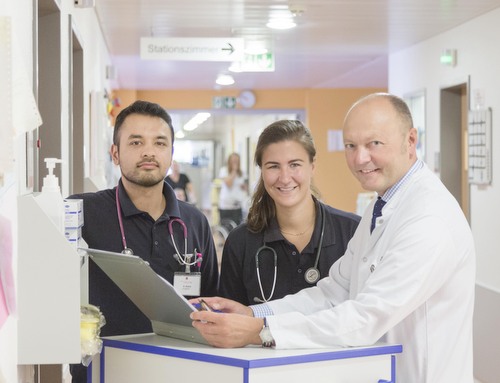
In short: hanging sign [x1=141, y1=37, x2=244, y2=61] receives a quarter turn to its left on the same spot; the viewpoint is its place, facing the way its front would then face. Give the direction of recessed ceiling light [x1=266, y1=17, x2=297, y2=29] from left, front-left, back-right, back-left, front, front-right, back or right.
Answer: front

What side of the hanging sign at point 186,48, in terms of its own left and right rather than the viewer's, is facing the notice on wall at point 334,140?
back

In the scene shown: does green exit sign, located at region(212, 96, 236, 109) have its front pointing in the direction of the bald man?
yes

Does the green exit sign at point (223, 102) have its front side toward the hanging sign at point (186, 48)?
yes

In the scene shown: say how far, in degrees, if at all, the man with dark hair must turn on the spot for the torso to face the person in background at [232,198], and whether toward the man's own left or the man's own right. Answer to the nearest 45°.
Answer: approximately 180°

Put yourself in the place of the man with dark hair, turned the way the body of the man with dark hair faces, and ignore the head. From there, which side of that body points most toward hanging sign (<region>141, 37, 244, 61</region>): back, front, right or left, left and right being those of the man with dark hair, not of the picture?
back

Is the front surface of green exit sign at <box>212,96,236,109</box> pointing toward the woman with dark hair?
yes

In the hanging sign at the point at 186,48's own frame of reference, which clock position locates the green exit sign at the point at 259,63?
The green exit sign is roughly at 7 o'clock from the hanging sign.

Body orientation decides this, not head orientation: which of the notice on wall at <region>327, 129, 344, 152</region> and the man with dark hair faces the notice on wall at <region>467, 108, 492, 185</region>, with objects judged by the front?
the notice on wall at <region>327, 129, 344, 152</region>

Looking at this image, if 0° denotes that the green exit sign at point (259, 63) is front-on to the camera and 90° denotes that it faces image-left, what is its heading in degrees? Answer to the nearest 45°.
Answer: approximately 0°

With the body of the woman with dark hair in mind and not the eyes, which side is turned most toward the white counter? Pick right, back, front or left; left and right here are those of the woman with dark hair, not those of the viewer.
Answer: front

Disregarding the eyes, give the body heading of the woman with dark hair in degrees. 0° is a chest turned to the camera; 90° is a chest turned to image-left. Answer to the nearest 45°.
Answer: approximately 0°

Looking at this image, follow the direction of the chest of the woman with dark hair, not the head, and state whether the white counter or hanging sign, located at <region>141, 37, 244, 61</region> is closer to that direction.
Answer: the white counter
